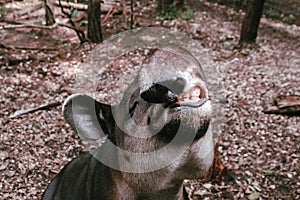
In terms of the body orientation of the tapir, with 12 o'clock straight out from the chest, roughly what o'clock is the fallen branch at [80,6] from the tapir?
The fallen branch is roughly at 7 o'clock from the tapir.

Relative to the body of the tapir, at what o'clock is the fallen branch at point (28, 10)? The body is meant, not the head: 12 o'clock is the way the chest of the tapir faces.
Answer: The fallen branch is roughly at 7 o'clock from the tapir.

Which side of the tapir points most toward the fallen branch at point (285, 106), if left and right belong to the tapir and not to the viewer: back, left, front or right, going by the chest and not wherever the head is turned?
left

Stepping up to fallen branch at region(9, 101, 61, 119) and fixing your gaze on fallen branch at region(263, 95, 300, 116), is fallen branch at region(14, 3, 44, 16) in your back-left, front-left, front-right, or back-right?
back-left

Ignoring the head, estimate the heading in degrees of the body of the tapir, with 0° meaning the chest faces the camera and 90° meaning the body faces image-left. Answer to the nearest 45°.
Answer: approximately 315°

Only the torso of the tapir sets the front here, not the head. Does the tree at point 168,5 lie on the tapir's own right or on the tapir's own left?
on the tapir's own left
